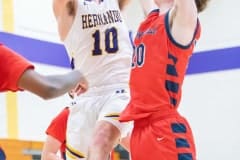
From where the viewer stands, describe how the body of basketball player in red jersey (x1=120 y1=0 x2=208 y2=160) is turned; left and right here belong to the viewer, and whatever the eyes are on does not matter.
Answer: facing the viewer and to the left of the viewer

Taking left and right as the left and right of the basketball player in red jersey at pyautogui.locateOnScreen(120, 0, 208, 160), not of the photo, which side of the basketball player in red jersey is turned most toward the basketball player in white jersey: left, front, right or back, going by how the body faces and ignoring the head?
front
